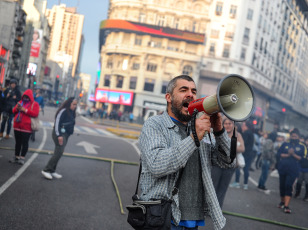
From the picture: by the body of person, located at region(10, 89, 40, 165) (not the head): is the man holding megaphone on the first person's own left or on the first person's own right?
on the first person's own left

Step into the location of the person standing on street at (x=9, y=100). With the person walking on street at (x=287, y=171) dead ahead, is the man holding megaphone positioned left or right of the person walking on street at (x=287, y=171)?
right

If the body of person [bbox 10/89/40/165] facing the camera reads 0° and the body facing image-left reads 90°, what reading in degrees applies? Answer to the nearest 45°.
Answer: approximately 45°

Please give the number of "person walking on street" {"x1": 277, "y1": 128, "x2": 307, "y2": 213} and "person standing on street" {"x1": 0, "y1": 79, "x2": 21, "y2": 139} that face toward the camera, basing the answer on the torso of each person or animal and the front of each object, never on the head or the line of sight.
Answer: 2

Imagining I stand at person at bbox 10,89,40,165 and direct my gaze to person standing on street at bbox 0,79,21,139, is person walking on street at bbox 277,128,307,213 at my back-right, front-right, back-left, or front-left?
back-right

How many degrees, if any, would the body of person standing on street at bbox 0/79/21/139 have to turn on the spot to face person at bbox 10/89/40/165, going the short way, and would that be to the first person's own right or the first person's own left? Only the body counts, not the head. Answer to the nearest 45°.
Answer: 0° — they already face them

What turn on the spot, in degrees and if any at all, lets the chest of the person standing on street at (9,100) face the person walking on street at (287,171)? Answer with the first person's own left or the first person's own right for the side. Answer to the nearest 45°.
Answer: approximately 45° to the first person's own left

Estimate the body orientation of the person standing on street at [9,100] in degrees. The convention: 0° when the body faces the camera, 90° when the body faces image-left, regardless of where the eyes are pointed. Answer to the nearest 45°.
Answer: approximately 0°

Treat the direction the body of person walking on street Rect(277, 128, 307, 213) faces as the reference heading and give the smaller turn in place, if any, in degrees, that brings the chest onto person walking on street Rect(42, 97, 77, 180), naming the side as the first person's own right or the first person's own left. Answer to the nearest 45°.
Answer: approximately 45° to the first person's own right

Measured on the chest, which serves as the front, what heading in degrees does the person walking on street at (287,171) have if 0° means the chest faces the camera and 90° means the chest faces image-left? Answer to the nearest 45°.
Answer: approximately 0°

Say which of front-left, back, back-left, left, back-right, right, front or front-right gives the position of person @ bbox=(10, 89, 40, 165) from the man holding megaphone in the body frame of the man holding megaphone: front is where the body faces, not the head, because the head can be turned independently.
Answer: back
